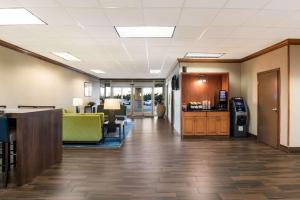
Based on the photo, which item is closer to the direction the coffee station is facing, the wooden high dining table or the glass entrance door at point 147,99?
the wooden high dining table

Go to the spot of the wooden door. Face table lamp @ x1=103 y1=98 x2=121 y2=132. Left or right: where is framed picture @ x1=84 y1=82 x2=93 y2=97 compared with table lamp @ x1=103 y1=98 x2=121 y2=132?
right

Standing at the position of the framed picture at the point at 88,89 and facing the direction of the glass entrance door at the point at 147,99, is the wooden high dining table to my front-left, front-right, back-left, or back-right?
back-right

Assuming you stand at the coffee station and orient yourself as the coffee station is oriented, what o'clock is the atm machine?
The atm machine is roughly at 9 o'clock from the coffee station.

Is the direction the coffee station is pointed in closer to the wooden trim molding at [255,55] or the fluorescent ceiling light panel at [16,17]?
the fluorescent ceiling light panel
